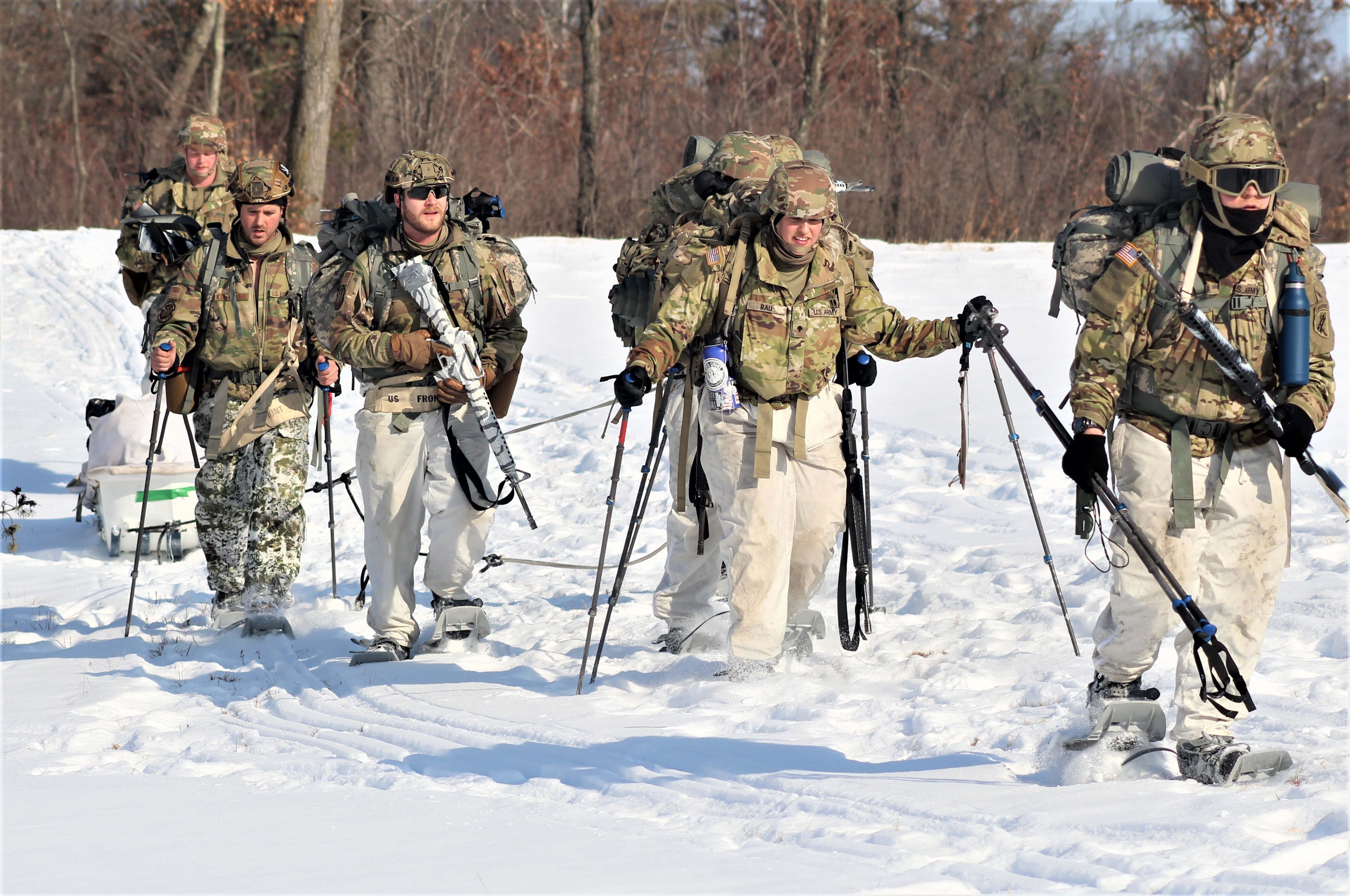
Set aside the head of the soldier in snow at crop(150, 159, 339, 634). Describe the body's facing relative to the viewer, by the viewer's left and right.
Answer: facing the viewer

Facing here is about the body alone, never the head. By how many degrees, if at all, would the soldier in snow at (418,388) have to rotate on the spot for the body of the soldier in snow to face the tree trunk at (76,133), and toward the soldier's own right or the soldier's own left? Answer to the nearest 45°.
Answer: approximately 180°

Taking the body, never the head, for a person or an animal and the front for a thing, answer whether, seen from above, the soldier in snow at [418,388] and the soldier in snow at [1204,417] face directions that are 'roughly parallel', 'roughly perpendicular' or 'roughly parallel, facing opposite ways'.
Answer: roughly parallel

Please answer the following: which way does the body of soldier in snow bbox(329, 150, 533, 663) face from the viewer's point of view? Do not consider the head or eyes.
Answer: toward the camera

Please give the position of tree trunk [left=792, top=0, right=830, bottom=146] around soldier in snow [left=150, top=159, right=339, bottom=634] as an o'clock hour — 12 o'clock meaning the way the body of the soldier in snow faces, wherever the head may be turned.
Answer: The tree trunk is roughly at 7 o'clock from the soldier in snow.

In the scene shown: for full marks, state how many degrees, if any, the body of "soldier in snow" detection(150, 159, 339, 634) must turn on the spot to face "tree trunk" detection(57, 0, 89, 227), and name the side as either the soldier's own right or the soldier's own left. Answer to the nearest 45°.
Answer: approximately 180°

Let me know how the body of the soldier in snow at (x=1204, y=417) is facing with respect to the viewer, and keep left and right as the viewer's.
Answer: facing the viewer and to the right of the viewer

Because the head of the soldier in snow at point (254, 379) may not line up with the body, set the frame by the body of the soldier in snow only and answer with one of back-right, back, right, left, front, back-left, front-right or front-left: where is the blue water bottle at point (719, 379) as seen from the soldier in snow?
front-left

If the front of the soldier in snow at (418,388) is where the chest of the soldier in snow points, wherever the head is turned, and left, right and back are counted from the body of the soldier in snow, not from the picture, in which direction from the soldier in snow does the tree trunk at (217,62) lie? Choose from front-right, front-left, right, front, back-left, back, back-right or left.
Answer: back

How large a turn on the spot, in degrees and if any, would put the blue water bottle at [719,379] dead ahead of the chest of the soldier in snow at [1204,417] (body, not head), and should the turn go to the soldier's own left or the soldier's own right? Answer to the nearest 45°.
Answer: approximately 135° to the soldier's own right

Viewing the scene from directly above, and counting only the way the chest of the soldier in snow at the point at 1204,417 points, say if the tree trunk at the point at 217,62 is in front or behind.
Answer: behind

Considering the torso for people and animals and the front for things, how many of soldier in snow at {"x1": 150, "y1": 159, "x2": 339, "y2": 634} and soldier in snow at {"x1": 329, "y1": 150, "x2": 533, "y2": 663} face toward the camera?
2

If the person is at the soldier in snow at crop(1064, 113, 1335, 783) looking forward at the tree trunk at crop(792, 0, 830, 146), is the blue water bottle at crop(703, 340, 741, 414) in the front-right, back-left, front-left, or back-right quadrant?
front-left
